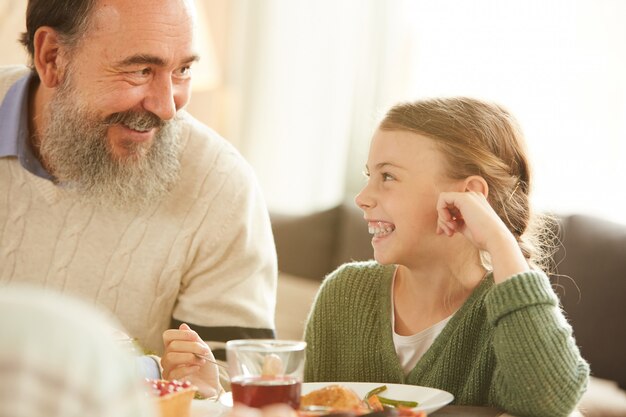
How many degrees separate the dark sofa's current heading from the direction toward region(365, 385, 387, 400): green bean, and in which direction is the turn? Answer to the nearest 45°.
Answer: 0° — it already faces it

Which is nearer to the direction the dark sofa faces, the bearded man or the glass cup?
the glass cup

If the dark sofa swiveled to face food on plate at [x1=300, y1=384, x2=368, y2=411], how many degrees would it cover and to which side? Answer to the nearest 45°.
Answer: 0° — it already faces it

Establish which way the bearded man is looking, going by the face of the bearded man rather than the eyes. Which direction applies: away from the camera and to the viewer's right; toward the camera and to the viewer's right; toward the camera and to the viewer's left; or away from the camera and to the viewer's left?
toward the camera and to the viewer's right

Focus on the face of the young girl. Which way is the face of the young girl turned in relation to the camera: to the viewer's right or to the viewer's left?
to the viewer's left

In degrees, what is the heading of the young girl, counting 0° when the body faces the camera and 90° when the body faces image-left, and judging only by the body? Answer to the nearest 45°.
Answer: approximately 45°
